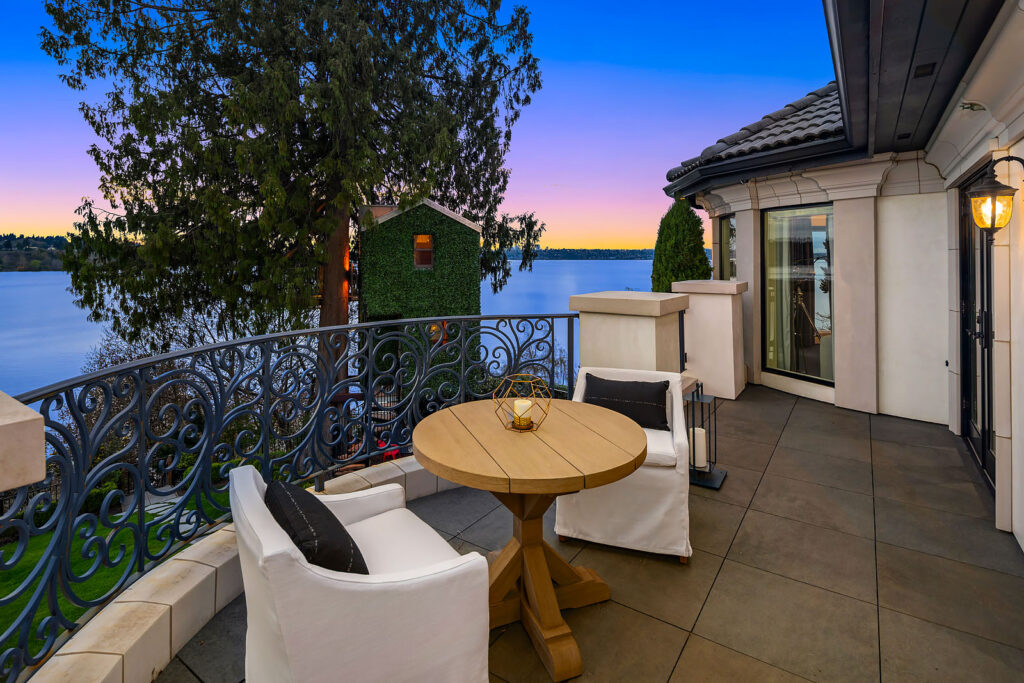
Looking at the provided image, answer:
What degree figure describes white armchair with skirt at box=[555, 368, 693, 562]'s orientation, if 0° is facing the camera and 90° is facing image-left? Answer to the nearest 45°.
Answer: approximately 45°

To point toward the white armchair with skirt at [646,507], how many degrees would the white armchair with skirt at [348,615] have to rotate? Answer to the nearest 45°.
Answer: approximately 45° to its left

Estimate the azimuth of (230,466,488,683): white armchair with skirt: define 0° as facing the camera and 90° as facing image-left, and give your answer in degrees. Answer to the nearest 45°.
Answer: approximately 270°

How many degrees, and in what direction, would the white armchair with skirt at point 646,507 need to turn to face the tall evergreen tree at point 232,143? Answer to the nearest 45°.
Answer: approximately 90° to its right

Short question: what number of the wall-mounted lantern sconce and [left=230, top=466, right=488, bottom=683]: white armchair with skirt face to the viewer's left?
1

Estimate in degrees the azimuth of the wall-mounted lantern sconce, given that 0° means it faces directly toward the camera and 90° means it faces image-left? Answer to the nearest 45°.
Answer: approximately 90°

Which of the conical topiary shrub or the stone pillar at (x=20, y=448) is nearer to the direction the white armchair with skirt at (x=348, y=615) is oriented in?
the conical topiary shrub
